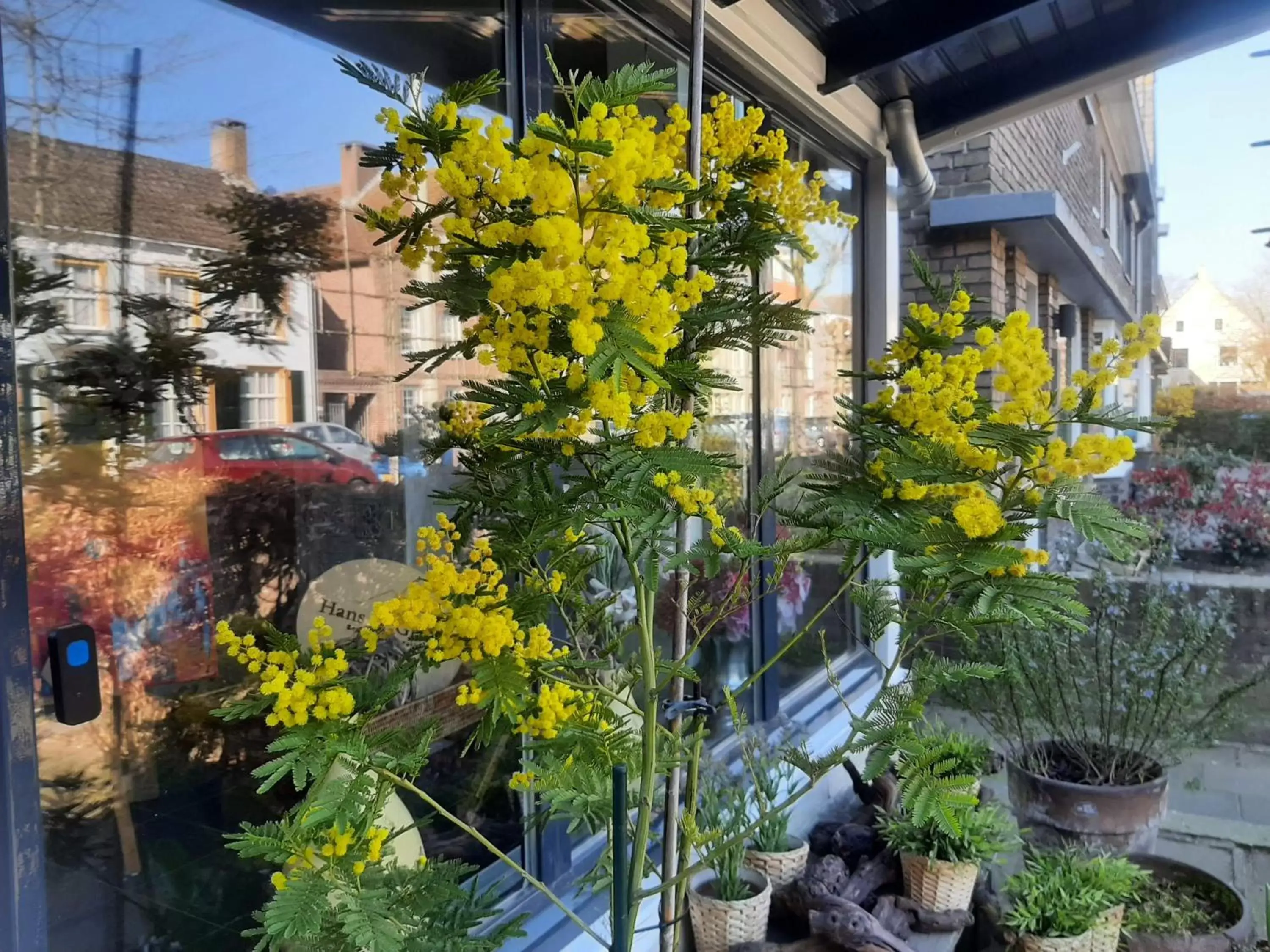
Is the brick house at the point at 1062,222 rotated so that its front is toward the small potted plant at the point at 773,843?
no

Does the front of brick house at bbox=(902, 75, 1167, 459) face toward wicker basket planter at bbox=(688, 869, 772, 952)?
no
